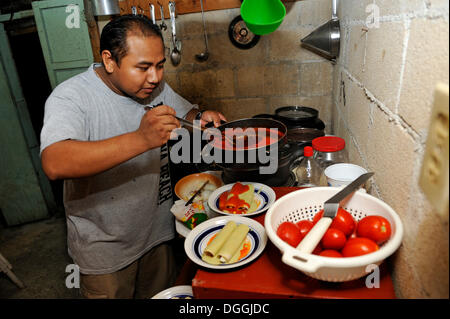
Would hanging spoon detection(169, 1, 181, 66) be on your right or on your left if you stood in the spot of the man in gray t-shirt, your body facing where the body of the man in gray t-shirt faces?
on your left

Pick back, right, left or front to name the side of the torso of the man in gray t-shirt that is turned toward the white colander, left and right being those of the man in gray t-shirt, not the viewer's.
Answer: front

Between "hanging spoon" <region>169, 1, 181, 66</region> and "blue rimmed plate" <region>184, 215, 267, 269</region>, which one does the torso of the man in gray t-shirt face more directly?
the blue rimmed plate

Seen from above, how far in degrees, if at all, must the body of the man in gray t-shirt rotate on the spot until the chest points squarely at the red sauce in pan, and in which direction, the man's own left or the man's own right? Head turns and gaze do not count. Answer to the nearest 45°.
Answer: approximately 45° to the man's own left

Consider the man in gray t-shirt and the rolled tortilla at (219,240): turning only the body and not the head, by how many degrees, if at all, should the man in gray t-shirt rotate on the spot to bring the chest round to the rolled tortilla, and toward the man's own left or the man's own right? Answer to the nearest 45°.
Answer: approximately 45° to the man's own right

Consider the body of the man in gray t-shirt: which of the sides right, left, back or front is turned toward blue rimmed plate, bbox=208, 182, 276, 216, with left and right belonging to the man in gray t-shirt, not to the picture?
front

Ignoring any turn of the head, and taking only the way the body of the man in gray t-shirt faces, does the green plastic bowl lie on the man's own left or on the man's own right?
on the man's own left

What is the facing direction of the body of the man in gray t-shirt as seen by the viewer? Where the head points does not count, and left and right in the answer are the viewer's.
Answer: facing the viewer and to the right of the viewer
